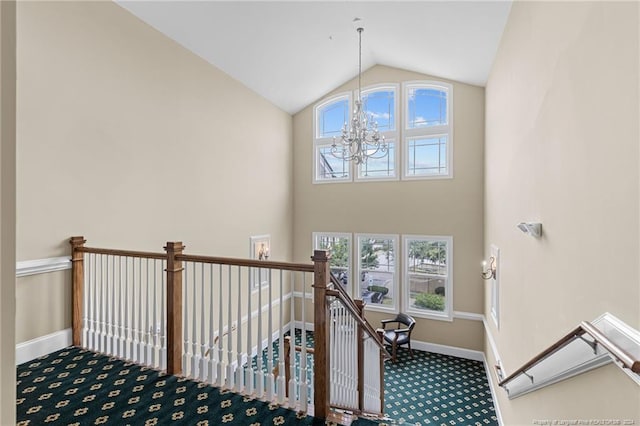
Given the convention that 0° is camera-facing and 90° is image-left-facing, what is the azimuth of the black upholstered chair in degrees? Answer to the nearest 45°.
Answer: approximately 45°

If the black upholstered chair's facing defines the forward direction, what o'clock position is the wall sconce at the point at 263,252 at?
The wall sconce is roughly at 1 o'clock from the black upholstered chair.

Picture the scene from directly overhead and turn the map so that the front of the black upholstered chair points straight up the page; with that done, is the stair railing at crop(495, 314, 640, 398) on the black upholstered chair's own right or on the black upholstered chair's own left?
on the black upholstered chair's own left
